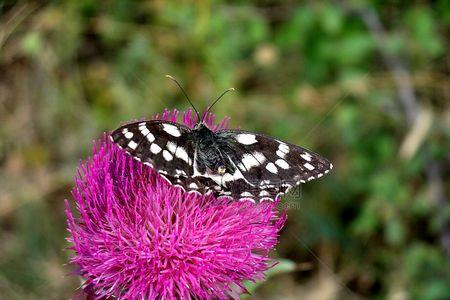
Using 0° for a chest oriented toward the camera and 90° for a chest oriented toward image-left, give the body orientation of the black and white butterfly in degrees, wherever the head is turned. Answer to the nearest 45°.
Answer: approximately 180°
